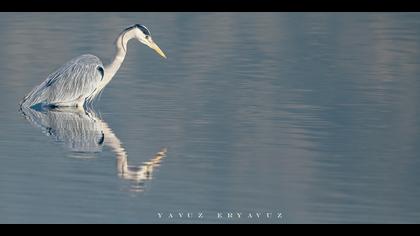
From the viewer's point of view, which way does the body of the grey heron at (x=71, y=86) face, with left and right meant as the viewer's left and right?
facing to the right of the viewer
